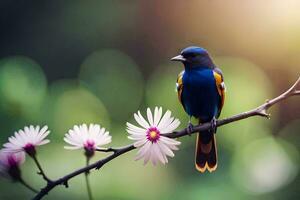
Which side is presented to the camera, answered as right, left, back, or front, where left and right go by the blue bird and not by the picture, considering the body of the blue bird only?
front
